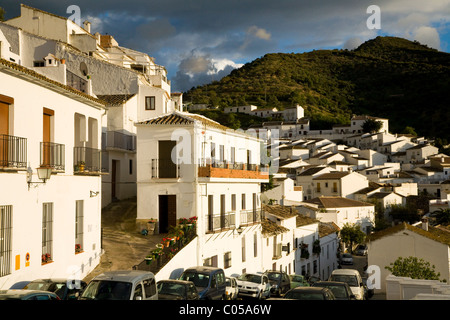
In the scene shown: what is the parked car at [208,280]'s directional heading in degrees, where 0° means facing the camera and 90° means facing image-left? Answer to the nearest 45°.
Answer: approximately 45°

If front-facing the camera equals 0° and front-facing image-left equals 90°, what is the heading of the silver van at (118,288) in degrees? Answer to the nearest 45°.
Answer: approximately 45°

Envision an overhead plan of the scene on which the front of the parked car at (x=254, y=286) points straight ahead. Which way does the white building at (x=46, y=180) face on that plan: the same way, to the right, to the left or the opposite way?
to the left

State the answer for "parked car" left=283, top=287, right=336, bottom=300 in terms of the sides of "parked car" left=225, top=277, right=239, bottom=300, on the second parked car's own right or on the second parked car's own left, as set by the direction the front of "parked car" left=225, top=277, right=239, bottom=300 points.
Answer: on the second parked car's own left

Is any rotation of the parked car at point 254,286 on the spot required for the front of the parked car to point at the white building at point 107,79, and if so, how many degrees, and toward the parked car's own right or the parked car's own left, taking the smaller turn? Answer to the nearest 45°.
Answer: approximately 90° to the parked car's own right

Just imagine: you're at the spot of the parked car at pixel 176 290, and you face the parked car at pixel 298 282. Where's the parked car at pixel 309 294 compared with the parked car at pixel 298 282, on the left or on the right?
right

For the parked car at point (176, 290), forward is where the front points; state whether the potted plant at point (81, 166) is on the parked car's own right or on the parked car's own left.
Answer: on the parked car's own right
